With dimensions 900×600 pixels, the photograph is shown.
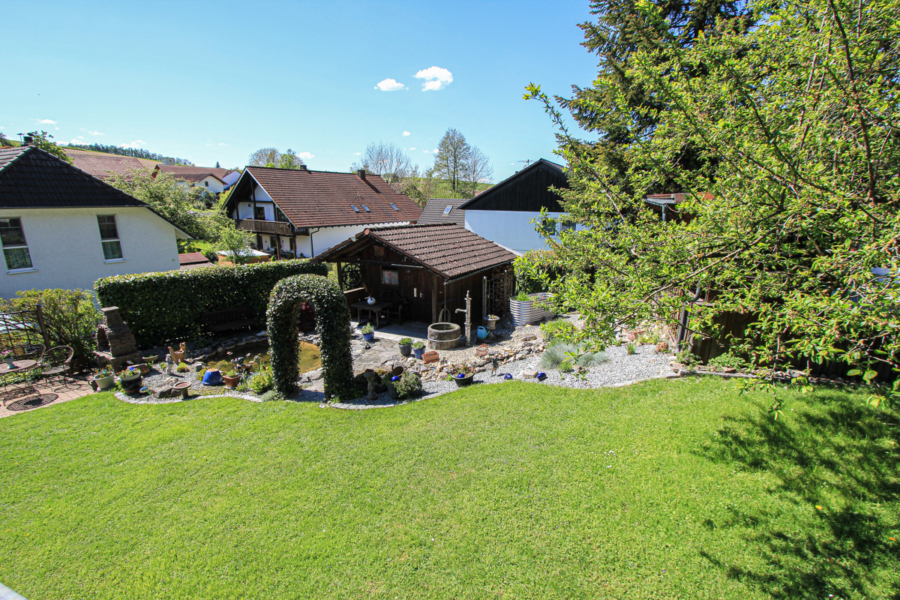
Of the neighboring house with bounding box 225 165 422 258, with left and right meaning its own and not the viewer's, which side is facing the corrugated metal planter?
left

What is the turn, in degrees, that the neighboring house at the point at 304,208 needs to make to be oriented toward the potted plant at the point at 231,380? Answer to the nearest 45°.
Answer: approximately 45° to its left

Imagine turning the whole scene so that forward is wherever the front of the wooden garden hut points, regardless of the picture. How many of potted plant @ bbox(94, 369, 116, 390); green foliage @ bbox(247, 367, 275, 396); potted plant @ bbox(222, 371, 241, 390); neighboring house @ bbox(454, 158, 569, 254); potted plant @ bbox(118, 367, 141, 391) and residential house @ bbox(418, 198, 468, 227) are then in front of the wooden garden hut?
4

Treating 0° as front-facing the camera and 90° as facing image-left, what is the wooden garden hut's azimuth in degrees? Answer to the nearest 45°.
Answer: approximately 45°

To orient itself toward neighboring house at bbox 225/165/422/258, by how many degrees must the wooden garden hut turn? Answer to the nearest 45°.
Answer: approximately 90° to its right

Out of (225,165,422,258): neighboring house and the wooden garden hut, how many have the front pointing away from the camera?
0

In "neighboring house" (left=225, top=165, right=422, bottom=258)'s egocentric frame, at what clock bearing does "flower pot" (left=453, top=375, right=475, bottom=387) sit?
The flower pot is roughly at 10 o'clock from the neighboring house.

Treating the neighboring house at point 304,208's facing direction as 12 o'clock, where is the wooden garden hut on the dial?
The wooden garden hut is roughly at 10 o'clock from the neighboring house.

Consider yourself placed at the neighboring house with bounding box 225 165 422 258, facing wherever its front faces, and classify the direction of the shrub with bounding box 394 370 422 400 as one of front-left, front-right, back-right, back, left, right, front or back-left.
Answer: front-left

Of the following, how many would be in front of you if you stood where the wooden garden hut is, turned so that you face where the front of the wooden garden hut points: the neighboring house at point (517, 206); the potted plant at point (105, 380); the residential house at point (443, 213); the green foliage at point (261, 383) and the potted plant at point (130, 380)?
3

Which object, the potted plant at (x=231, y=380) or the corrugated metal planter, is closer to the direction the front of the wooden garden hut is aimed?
the potted plant

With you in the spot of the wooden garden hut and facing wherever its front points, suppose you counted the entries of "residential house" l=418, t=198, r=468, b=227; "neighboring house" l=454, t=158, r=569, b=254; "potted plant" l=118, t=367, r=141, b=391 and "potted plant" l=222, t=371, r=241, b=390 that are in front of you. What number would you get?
2

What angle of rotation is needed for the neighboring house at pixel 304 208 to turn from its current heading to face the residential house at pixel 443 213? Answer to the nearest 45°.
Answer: approximately 135° to its left
